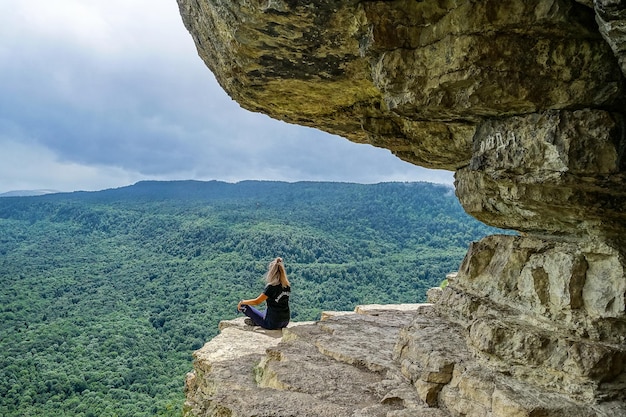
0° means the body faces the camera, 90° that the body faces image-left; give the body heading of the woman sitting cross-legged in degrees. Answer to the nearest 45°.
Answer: approximately 135°
